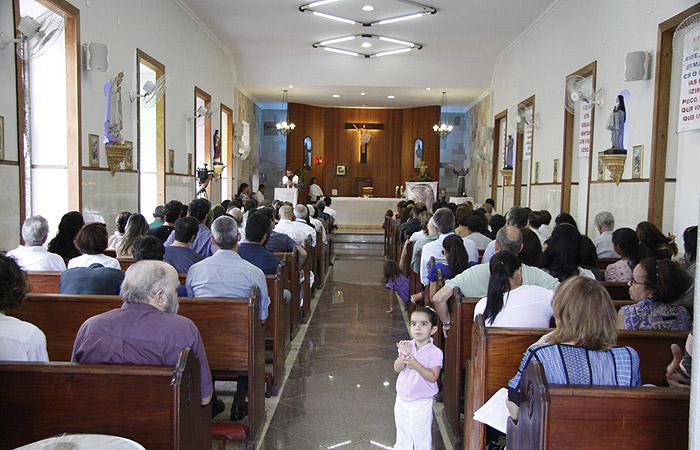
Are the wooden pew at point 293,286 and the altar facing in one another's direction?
yes

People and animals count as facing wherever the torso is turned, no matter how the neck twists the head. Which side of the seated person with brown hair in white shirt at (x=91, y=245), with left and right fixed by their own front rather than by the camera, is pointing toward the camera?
back

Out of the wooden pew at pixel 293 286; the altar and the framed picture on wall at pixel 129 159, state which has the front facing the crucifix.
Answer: the wooden pew

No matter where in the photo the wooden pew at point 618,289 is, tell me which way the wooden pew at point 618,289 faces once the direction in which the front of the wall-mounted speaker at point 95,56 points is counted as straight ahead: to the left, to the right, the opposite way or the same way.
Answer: to the left

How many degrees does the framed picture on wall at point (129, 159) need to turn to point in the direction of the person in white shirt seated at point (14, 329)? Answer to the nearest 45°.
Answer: approximately 45° to its right

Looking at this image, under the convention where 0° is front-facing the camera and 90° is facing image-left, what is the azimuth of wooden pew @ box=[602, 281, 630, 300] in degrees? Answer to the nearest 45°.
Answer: approximately 180°

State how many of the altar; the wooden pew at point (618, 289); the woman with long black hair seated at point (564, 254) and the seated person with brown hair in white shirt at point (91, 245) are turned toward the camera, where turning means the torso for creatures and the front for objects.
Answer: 1

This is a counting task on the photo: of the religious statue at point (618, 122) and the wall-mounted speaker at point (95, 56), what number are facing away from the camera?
0

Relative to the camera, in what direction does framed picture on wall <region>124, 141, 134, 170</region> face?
facing the viewer and to the right of the viewer

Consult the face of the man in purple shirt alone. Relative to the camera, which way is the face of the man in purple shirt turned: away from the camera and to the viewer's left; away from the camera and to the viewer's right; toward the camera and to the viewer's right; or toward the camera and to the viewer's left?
away from the camera and to the viewer's right

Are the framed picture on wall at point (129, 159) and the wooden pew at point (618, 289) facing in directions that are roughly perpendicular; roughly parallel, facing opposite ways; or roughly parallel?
roughly perpendicular

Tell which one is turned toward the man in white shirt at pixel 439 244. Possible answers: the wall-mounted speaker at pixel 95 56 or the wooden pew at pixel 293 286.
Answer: the wall-mounted speaker

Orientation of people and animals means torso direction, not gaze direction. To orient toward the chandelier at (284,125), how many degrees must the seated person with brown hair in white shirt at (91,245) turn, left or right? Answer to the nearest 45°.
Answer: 0° — they already face it

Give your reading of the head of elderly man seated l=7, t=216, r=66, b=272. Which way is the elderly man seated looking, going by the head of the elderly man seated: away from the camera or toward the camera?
away from the camera

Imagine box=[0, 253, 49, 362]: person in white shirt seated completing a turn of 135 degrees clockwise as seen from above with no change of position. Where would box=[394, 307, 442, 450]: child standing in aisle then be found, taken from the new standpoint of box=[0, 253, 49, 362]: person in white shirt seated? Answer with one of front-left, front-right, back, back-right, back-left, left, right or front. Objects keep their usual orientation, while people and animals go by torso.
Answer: front-left

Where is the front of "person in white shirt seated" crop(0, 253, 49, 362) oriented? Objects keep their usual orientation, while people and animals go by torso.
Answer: away from the camera

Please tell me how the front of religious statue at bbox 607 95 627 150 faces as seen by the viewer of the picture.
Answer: facing to the left of the viewer

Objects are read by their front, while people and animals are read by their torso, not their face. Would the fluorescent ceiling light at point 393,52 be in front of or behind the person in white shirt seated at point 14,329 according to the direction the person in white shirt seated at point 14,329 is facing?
in front
